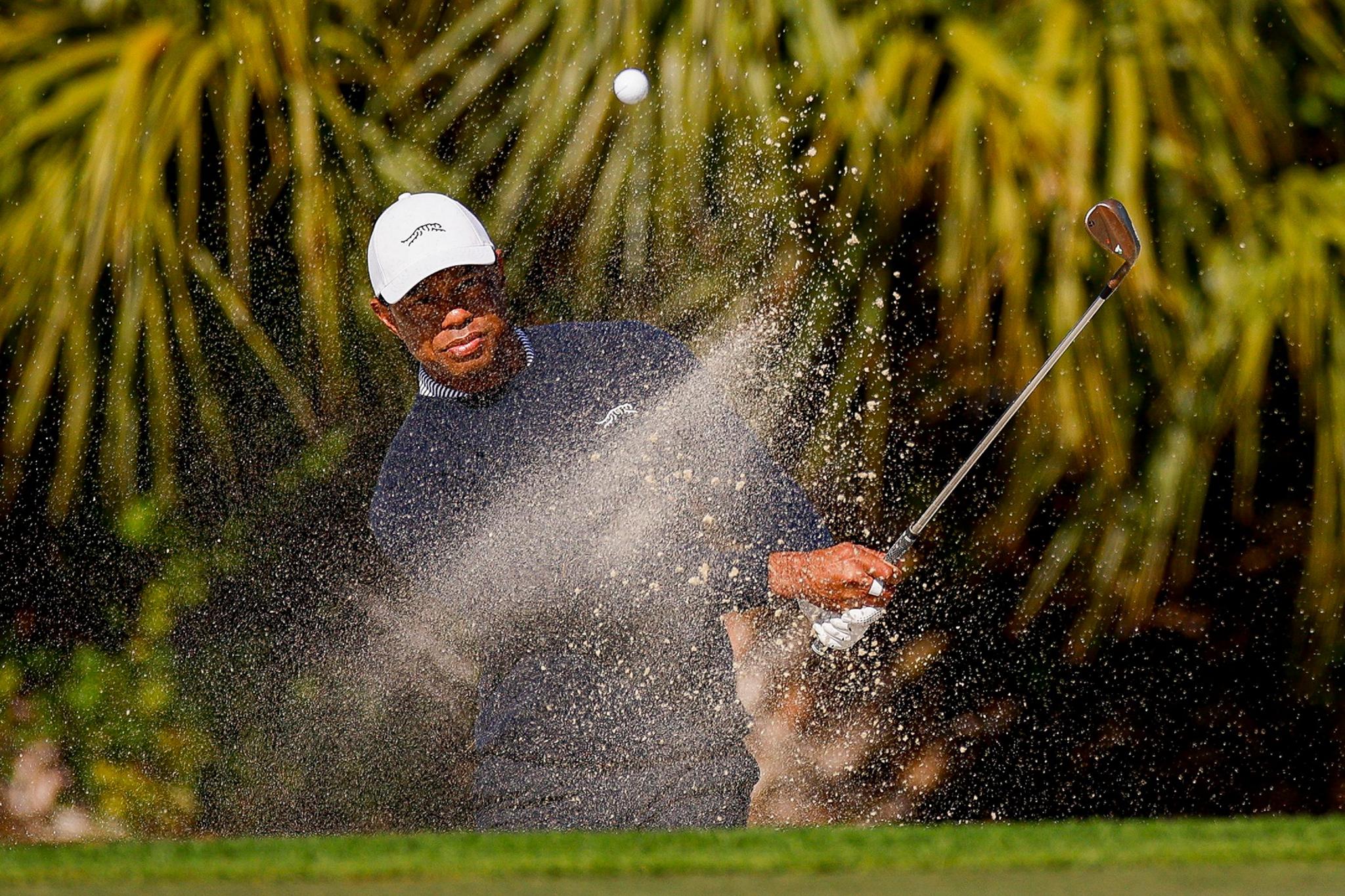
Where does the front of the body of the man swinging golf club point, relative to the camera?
toward the camera
